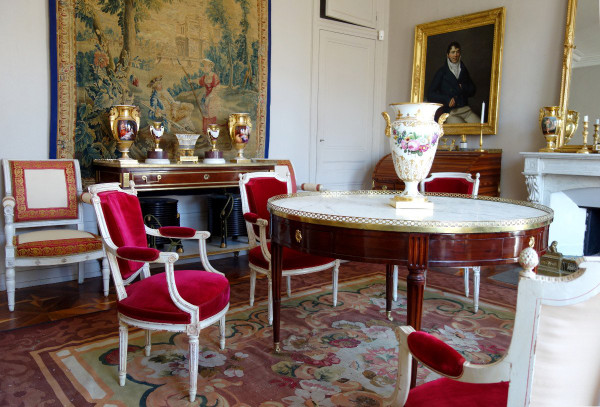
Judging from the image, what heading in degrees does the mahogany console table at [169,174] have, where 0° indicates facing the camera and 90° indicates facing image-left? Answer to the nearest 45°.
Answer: approximately 0°

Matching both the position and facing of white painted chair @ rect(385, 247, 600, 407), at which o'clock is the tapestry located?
The tapestry is roughly at 12 o'clock from the white painted chair.

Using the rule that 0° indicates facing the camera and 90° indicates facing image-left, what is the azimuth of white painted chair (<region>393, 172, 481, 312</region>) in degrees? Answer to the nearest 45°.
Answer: approximately 45°

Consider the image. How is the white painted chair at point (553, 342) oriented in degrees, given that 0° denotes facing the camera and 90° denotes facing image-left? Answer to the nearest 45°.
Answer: approximately 135°

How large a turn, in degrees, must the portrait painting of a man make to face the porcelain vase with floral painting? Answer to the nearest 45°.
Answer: approximately 45° to its left

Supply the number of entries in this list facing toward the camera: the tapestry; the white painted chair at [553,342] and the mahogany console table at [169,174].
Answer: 2

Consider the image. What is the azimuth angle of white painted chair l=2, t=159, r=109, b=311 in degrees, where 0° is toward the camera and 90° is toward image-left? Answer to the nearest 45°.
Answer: approximately 315°

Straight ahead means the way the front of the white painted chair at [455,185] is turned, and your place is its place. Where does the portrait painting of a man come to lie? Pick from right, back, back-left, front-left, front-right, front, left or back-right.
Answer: back-right
